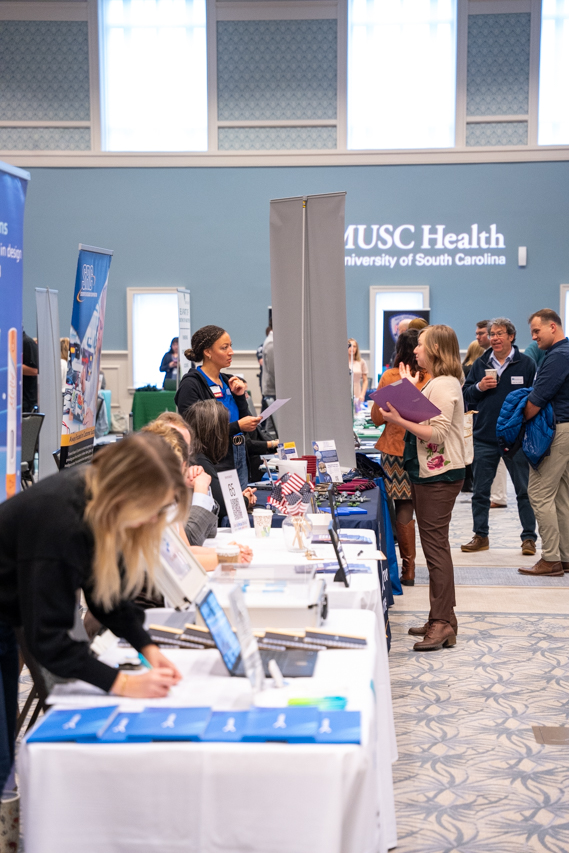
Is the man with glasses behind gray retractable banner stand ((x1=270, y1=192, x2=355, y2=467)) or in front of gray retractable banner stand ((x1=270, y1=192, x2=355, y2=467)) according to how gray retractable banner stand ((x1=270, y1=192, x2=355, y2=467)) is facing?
in front

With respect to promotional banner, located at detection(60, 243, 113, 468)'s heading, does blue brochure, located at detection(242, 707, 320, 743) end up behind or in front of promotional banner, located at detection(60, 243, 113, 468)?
in front

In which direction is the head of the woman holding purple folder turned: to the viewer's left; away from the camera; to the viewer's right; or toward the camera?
to the viewer's left

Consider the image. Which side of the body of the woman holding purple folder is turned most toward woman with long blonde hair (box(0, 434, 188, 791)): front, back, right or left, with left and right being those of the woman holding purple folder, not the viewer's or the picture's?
left

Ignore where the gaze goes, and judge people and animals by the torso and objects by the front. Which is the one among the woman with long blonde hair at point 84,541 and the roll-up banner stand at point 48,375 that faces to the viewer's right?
the woman with long blonde hair

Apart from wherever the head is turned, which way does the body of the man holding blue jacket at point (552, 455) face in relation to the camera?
to the viewer's left

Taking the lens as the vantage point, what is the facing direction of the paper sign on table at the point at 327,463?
facing the viewer

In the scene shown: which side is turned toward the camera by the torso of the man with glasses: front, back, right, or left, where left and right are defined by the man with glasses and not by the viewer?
front

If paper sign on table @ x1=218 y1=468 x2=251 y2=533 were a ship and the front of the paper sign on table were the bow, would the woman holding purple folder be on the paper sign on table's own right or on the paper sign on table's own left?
on the paper sign on table's own left

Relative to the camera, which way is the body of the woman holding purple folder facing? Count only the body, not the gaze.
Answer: to the viewer's left

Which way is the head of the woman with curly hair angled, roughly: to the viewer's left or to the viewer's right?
to the viewer's right

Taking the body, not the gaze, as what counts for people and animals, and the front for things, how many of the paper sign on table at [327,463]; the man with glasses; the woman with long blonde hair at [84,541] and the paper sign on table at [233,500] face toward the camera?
3

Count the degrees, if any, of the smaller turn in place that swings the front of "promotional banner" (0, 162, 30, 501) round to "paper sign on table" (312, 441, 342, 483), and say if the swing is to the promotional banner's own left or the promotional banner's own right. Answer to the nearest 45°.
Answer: approximately 90° to the promotional banner's own left

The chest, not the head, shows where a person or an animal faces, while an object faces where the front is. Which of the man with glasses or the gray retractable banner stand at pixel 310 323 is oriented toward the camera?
the man with glasses

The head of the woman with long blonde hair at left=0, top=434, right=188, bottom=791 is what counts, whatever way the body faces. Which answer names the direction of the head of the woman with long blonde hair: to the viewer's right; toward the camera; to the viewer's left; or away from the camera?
to the viewer's right

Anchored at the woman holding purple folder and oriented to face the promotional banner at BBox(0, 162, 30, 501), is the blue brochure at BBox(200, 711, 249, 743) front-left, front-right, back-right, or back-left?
front-left
